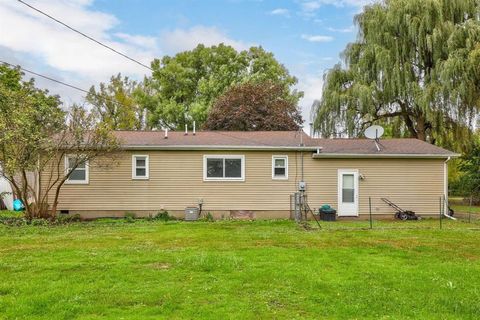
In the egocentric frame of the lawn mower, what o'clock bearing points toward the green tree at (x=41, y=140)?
The green tree is roughly at 5 o'clock from the lawn mower.

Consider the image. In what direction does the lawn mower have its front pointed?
to the viewer's right

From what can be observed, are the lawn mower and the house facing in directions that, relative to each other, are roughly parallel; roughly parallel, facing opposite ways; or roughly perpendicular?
roughly perpendicular

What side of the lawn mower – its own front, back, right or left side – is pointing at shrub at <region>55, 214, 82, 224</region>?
back

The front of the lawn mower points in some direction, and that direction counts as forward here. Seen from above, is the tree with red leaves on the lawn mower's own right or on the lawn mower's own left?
on the lawn mower's own left

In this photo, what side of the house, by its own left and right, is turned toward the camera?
back

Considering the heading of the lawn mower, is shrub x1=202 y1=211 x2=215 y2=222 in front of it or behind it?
behind

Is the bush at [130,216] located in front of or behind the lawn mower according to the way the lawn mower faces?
behind

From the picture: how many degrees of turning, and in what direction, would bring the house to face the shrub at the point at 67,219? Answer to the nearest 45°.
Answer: approximately 90° to its left

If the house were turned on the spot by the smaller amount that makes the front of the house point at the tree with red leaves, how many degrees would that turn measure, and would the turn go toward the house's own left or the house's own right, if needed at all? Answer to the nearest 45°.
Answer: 0° — it already faces it
